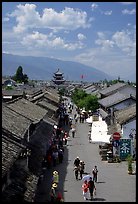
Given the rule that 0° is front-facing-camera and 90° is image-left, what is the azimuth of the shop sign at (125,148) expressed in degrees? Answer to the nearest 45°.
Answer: approximately 0°
